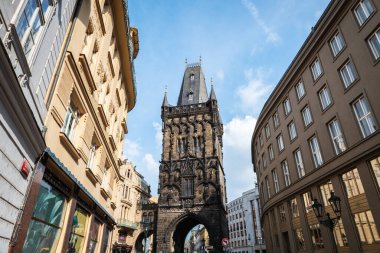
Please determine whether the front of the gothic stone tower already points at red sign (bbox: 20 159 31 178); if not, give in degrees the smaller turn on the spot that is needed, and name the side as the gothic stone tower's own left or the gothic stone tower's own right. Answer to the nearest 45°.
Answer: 0° — it already faces it

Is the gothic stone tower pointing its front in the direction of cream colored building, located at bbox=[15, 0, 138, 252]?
yes

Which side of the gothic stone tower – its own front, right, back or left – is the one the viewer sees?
front

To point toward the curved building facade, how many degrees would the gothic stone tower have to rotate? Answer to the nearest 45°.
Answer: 0° — it already faces it
